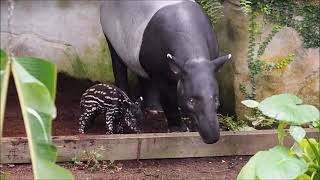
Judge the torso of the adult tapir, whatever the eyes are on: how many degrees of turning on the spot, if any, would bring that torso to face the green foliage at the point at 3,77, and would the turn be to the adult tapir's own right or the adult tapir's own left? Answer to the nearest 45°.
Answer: approximately 45° to the adult tapir's own right

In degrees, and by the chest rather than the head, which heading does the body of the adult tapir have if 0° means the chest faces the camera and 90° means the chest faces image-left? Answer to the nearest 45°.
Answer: approximately 315°

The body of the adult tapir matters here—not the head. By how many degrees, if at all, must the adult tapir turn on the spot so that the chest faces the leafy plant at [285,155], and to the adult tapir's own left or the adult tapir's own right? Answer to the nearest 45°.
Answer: approximately 45° to the adult tapir's own right

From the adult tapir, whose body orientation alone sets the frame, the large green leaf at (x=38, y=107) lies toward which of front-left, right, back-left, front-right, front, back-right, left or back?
front-right

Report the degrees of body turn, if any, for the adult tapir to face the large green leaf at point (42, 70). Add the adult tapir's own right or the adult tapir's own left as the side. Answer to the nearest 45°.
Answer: approximately 45° to the adult tapir's own right
